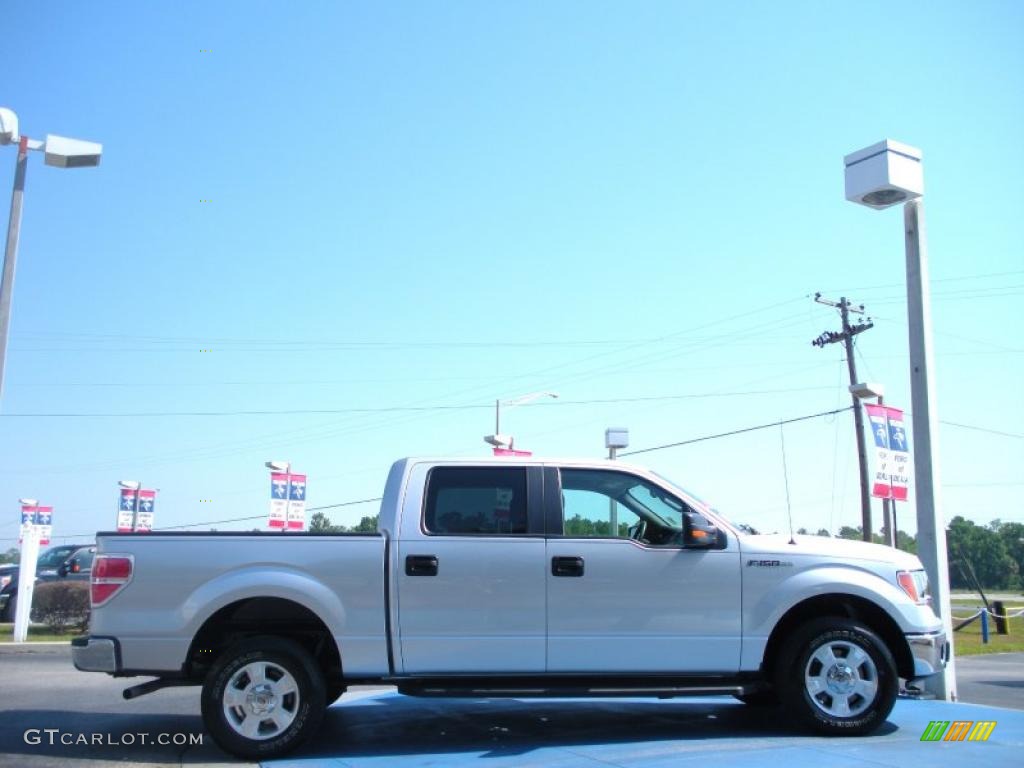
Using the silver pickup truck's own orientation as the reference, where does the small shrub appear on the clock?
The small shrub is roughly at 8 o'clock from the silver pickup truck.

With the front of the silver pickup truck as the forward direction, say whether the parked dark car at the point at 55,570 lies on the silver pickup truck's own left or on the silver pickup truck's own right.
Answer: on the silver pickup truck's own left

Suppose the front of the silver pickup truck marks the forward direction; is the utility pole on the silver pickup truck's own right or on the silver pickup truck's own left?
on the silver pickup truck's own left

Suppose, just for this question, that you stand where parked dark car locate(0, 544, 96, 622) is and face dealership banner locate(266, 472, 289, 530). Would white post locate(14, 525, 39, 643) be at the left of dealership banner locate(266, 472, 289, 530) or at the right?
right

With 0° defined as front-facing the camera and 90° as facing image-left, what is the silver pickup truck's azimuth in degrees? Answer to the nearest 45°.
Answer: approximately 270°

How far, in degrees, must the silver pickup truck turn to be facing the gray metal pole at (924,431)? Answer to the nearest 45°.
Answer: approximately 45° to its left

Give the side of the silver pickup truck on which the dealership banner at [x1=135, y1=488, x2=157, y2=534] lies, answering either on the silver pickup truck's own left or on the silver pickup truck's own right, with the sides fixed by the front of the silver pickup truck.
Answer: on the silver pickup truck's own left

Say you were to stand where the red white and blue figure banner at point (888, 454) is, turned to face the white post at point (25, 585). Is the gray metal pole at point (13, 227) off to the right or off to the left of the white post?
left

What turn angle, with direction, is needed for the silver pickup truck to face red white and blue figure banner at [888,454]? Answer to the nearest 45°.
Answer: approximately 45° to its left

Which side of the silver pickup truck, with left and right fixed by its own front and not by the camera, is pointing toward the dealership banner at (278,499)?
left

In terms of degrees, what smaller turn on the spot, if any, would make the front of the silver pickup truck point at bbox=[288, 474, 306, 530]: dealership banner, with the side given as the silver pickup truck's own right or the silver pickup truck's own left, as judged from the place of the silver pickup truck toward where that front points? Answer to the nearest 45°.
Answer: approximately 90° to the silver pickup truck's own left

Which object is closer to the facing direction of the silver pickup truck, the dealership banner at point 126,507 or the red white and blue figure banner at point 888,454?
the red white and blue figure banner
